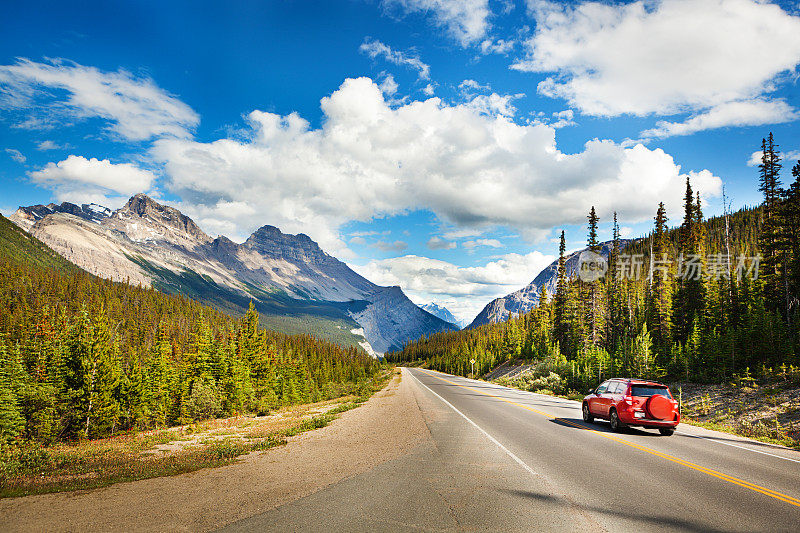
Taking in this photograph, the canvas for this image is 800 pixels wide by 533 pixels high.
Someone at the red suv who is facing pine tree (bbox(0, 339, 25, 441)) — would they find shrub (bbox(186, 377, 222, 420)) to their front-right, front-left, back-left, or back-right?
front-right

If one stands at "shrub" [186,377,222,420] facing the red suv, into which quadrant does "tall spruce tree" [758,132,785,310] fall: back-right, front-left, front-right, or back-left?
front-left

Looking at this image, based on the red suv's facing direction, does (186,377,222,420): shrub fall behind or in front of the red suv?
in front

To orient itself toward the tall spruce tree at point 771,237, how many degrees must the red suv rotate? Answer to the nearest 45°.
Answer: approximately 45° to its right

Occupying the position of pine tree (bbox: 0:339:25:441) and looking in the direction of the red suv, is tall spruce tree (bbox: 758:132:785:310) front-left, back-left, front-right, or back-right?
front-left

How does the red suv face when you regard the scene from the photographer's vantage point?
facing away from the viewer and to the left of the viewer

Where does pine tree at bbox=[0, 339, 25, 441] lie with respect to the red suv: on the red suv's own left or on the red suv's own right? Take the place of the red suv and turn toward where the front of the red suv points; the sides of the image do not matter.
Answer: on the red suv's own left
